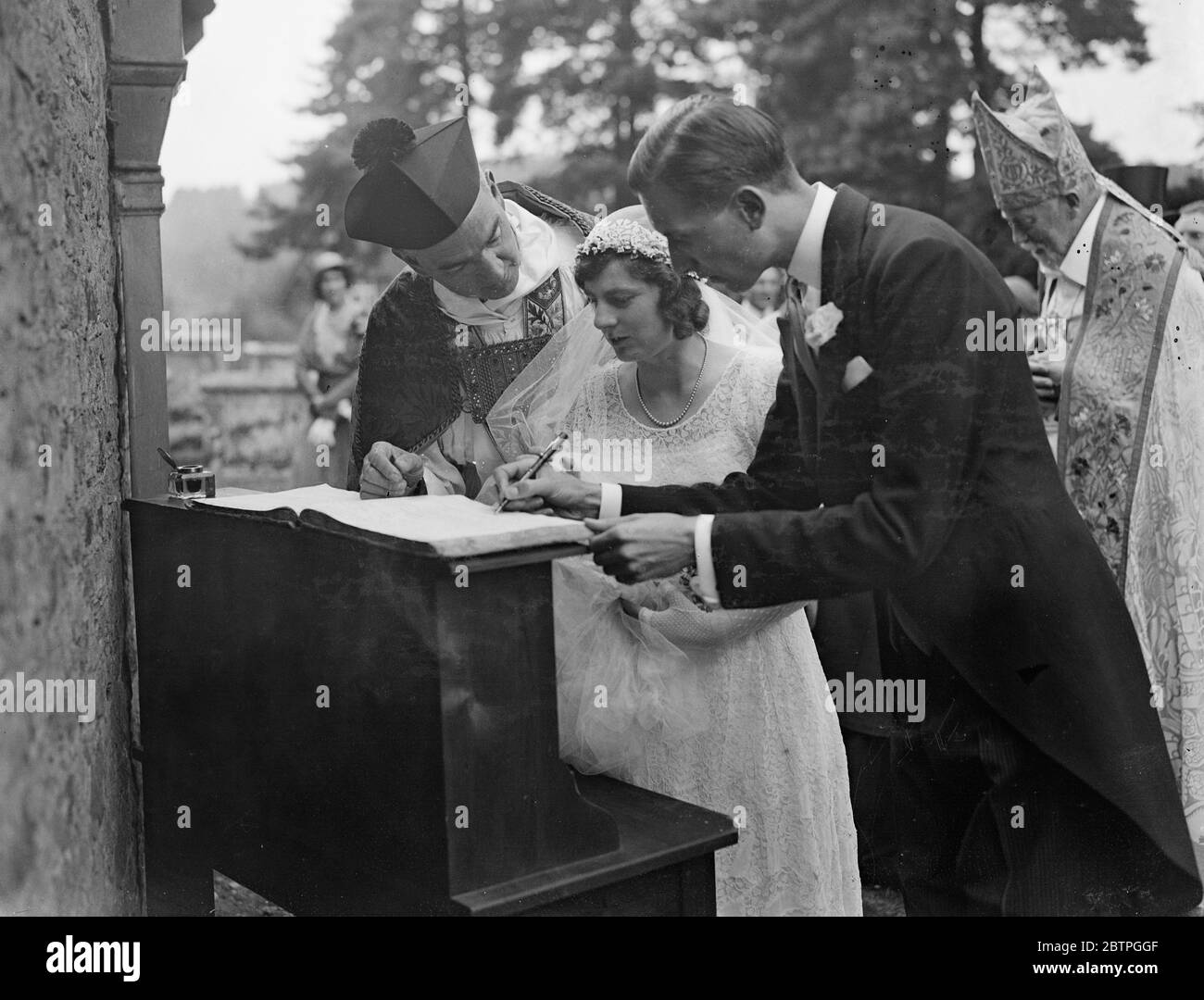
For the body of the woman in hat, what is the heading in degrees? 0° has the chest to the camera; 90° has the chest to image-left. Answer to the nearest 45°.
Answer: approximately 0°

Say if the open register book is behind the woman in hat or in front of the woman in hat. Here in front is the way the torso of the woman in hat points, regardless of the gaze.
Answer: in front

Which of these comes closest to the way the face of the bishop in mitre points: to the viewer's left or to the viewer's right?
to the viewer's left

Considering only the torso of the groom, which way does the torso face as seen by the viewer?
to the viewer's left

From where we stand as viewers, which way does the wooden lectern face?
facing away from the viewer and to the right of the viewer

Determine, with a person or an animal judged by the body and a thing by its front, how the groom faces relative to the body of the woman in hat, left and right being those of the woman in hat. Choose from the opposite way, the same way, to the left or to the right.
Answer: to the right

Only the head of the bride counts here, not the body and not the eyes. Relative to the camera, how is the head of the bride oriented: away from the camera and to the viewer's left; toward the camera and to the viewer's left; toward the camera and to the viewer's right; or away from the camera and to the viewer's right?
toward the camera and to the viewer's left

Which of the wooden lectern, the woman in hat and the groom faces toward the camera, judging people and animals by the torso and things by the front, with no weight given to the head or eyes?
the woman in hat

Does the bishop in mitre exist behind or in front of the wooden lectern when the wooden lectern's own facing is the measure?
in front

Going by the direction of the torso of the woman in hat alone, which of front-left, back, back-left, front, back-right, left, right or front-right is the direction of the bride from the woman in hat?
front-left

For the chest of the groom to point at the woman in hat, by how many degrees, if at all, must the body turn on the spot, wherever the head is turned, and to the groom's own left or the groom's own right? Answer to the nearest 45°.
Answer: approximately 45° to the groom's own right
